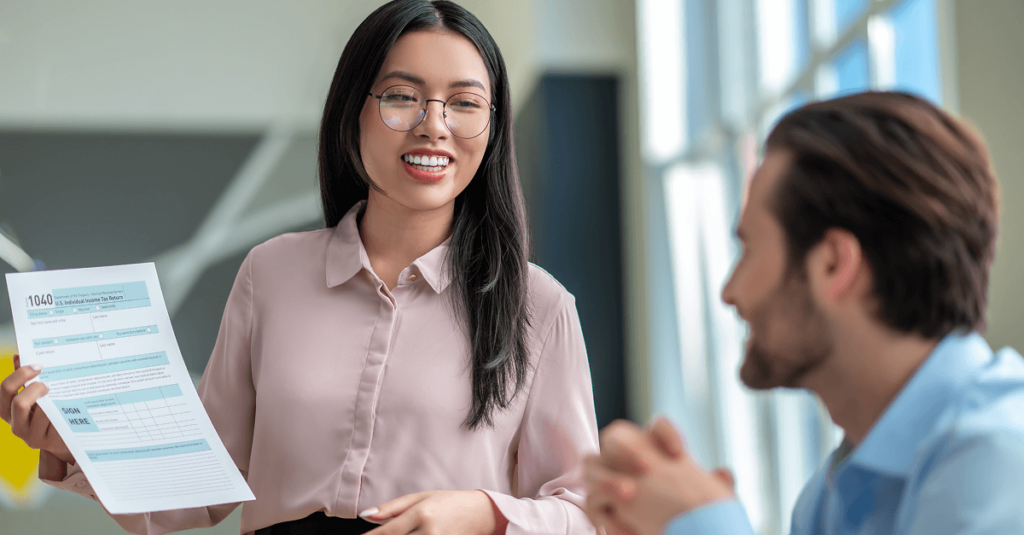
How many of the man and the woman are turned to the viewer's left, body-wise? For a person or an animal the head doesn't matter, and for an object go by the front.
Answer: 1

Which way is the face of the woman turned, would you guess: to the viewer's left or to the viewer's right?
to the viewer's right

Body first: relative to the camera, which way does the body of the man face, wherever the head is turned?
to the viewer's left

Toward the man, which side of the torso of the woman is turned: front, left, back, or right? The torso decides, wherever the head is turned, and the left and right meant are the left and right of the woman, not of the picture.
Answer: front

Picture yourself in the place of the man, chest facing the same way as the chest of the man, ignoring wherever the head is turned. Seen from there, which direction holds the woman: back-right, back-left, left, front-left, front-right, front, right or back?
front-right
